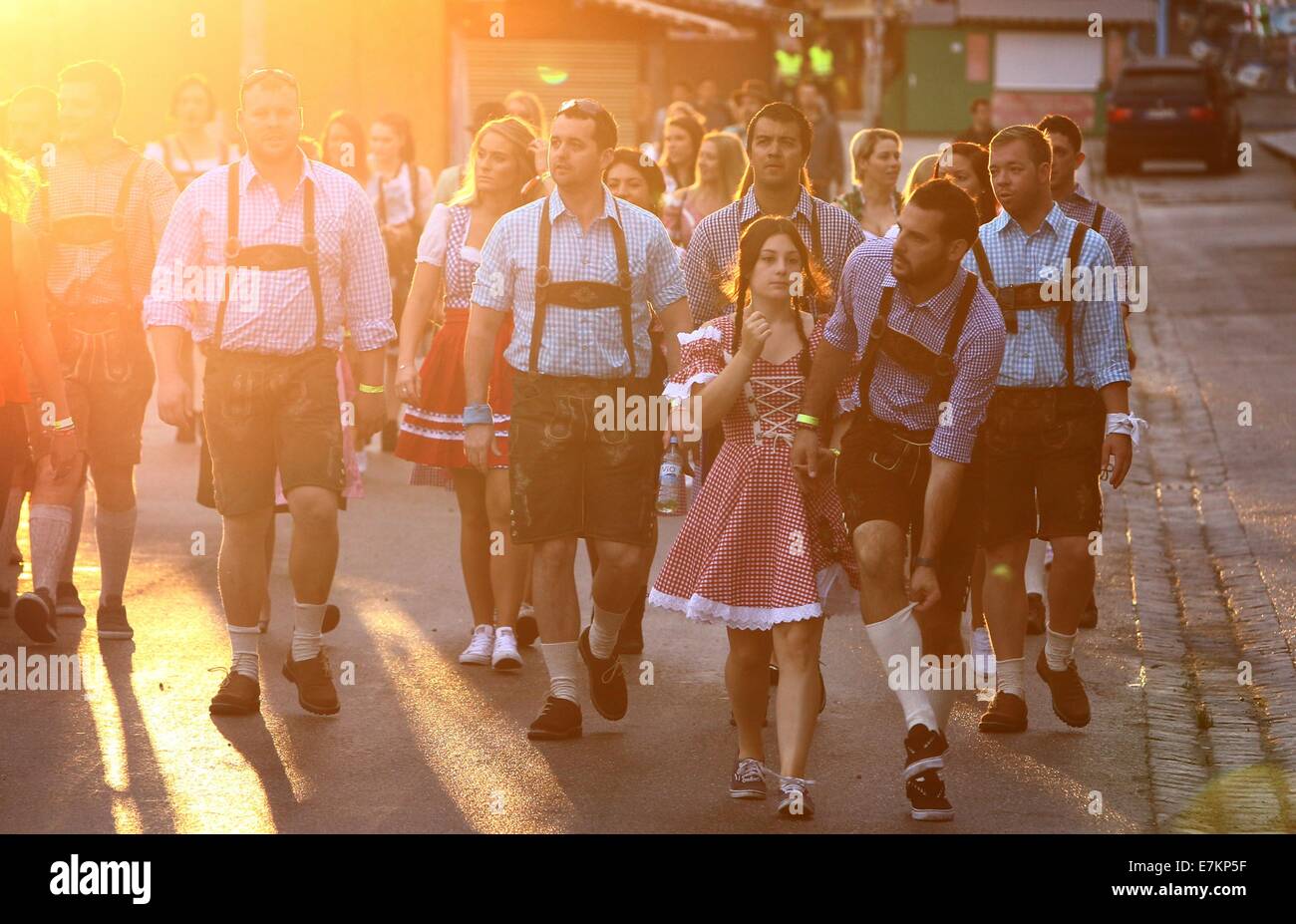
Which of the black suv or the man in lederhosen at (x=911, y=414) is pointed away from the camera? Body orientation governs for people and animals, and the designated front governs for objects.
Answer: the black suv

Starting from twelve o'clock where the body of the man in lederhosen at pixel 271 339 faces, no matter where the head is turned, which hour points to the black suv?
The black suv is roughly at 7 o'clock from the man in lederhosen.

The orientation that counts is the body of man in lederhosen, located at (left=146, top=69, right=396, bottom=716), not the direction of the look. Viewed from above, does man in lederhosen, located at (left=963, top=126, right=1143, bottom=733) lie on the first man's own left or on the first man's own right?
on the first man's own left

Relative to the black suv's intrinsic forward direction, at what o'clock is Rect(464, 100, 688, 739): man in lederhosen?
The man in lederhosen is roughly at 6 o'clock from the black suv.

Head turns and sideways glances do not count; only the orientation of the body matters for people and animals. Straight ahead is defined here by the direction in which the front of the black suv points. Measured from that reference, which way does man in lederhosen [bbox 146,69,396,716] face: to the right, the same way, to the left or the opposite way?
the opposite way

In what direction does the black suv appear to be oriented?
away from the camera

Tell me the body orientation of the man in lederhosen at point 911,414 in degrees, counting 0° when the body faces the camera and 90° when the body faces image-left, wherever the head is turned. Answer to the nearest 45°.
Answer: approximately 0°
